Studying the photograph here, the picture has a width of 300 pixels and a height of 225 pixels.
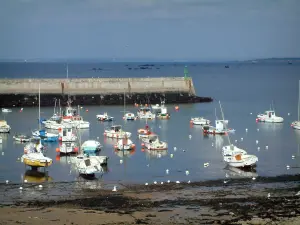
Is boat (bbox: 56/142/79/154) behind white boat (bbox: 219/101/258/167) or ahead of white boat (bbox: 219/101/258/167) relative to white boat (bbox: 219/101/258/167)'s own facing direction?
behind

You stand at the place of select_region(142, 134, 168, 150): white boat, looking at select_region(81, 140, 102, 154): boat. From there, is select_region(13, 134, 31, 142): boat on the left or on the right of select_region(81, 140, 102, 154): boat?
right
